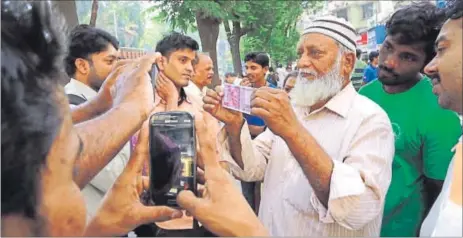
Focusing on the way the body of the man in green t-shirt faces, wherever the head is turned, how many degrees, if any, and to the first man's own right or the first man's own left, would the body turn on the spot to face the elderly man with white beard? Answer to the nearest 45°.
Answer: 0° — they already face them

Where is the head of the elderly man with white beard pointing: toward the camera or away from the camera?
toward the camera

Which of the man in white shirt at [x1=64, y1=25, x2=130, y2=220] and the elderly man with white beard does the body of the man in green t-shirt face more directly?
the elderly man with white beard

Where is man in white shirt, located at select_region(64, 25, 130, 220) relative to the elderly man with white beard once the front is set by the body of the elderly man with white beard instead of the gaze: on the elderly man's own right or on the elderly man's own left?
on the elderly man's own right

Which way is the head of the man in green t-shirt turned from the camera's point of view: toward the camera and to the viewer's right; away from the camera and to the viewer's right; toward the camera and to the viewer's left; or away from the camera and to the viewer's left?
toward the camera and to the viewer's left

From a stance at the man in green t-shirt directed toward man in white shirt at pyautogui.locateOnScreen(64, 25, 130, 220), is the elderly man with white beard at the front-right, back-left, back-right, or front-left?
front-left

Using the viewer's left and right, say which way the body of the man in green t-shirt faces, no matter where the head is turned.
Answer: facing the viewer and to the left of the viewer

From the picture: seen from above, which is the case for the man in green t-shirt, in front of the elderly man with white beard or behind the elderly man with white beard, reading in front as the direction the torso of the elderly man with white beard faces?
behind
